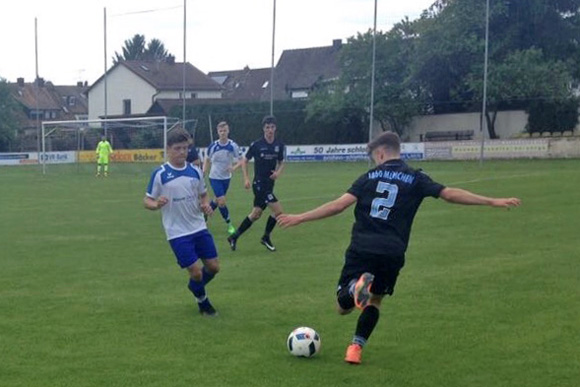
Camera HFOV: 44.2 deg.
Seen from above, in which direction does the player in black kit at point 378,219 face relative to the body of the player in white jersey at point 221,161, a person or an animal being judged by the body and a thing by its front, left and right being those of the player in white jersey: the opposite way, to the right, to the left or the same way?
the opposite way

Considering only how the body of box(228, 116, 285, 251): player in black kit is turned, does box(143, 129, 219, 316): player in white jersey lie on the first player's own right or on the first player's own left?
on the first player's own right

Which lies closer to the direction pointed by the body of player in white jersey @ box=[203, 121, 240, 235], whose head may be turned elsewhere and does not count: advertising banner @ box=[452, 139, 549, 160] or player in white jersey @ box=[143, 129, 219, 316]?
the player in white jersey

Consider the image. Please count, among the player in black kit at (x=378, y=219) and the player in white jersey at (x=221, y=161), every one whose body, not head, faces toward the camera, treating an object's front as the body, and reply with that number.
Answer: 1

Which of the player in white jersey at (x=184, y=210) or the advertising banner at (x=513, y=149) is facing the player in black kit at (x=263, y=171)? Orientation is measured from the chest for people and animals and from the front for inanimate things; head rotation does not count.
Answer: the advertising banner

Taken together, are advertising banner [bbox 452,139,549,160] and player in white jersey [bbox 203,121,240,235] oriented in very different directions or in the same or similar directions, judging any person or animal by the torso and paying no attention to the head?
same or similar directions

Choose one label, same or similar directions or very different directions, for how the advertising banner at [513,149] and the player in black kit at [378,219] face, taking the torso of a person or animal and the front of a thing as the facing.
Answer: very different directions

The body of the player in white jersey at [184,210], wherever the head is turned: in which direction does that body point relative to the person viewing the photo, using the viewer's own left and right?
facing the viewer and to the right of the viewer

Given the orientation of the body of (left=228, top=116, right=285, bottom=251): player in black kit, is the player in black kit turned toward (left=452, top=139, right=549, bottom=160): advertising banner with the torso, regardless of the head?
no

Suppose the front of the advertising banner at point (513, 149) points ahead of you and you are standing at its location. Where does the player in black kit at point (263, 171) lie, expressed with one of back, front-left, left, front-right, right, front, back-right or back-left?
front

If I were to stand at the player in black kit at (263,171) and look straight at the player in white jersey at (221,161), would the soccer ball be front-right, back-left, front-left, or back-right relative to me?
back-left

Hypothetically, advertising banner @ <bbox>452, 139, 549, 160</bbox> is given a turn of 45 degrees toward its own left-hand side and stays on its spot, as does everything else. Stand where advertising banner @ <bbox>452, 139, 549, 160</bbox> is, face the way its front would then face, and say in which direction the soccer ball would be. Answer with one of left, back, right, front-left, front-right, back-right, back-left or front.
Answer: front-right

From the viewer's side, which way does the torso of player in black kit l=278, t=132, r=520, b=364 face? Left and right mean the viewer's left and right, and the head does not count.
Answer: facing away from the viewer

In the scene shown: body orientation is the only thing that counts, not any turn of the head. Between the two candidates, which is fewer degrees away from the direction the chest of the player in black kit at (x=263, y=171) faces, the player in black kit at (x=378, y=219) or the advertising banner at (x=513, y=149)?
the player in black kit

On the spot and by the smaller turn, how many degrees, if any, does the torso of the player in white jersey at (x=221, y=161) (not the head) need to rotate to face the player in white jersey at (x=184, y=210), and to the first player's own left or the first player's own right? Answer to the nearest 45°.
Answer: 0° — they already face them

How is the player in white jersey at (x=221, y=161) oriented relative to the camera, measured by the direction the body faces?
toward the camera

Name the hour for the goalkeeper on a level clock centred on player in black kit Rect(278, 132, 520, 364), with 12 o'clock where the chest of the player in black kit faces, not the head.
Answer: The goalkeeper is roughly at 11 o'clock from the player in black kit.

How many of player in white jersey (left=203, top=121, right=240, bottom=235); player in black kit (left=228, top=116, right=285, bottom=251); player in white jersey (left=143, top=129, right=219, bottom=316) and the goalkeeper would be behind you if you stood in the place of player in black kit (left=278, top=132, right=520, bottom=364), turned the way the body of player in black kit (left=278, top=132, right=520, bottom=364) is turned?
0
